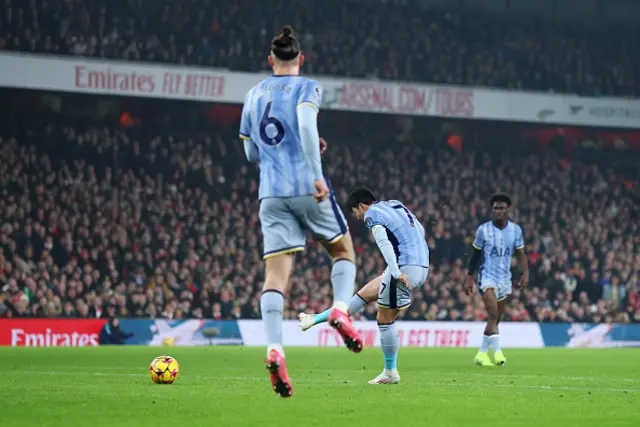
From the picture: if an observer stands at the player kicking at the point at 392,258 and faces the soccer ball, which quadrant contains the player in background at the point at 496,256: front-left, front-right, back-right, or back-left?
back-right

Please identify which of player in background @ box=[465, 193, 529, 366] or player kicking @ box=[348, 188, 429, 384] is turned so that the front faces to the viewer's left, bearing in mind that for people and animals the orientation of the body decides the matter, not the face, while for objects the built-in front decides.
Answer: player kicking @ box=[348, 188, 429, 384]

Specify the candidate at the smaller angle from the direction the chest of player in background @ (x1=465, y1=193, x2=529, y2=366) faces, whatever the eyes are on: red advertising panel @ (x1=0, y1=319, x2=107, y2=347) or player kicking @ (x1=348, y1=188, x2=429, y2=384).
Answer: the player kicking

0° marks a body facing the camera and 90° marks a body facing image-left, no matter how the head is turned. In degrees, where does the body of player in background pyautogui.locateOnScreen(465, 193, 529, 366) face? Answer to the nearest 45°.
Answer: approximately 0°

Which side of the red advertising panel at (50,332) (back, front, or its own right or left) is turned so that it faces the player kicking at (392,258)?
front

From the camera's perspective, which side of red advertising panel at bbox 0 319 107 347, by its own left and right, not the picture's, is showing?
front

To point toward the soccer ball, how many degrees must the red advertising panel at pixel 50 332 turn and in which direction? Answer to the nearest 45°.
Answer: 0° — it already faces it

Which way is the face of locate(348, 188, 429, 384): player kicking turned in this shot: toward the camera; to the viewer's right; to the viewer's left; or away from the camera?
to the viewer's left

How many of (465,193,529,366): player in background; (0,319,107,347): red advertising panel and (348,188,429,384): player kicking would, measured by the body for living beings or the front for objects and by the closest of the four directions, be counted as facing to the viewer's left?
1
